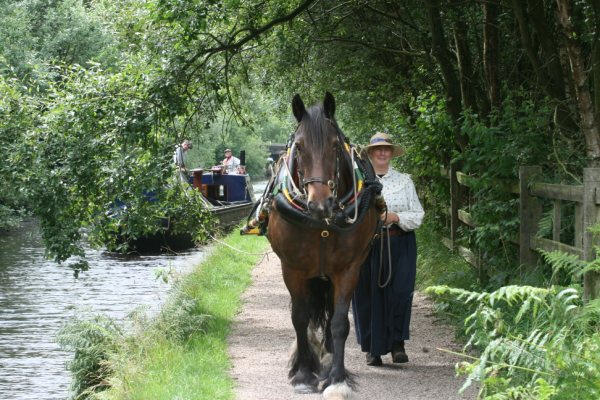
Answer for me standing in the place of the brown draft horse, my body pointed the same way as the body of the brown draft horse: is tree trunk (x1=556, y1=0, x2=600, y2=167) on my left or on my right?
on my left

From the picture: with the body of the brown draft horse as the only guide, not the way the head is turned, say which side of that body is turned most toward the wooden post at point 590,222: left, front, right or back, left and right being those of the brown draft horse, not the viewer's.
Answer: left

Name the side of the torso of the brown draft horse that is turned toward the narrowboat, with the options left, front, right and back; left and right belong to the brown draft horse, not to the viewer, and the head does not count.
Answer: back

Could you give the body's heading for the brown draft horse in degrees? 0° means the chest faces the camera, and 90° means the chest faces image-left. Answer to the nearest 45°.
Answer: approximately 0°

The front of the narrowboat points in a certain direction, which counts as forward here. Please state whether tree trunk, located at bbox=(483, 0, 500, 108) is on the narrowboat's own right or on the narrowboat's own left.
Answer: on the narrowboat's own left

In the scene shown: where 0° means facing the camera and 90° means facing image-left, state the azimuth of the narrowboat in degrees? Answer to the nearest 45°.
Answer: approximately 45°

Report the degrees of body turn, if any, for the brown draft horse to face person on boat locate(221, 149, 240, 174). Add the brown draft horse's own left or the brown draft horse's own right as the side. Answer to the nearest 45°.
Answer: approximately 180°

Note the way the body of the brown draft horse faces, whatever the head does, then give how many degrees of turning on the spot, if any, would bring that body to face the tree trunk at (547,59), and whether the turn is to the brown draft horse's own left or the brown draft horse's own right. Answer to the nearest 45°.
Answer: approximately 135° to the brown draft horse's own left

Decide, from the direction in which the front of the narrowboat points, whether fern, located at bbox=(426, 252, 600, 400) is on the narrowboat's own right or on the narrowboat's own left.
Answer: on the narrowboat's own left

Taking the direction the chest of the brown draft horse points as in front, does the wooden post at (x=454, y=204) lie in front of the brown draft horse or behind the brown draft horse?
behind
